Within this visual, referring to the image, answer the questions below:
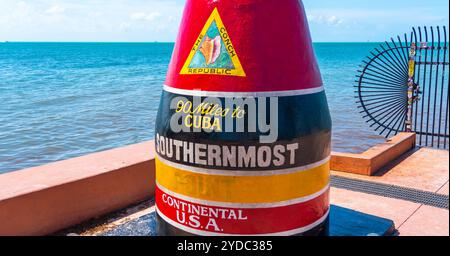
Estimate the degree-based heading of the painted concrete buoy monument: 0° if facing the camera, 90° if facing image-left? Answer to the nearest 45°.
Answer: approximately 45°
